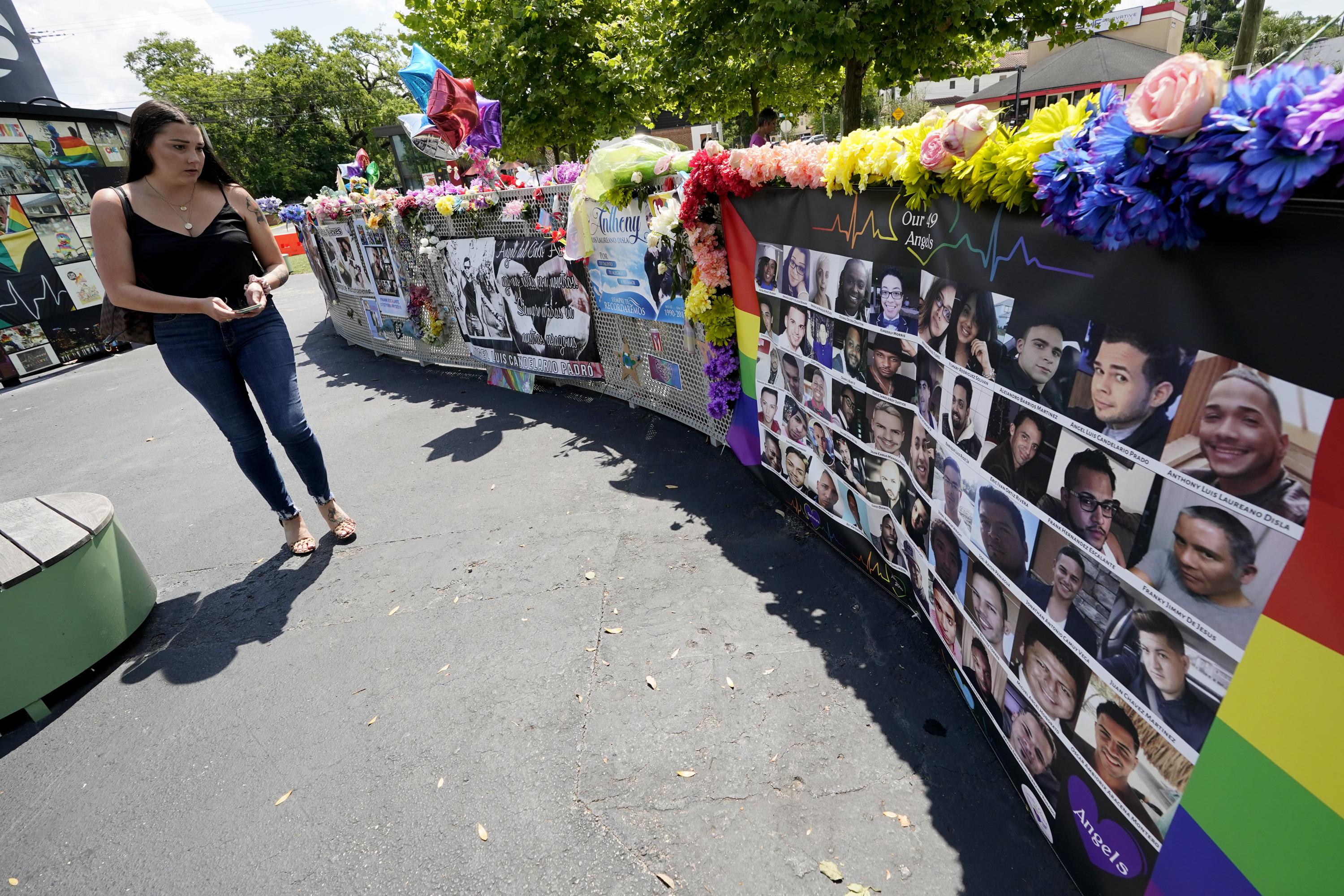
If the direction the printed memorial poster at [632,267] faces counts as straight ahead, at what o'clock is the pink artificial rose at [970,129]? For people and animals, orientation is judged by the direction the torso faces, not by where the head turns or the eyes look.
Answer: The pink artificial rose is roughly at 10 o'clock from the printed memorial poster.

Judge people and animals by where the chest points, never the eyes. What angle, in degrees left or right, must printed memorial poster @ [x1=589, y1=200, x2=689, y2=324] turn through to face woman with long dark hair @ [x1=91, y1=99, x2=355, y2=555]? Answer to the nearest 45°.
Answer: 0° — it already faces them

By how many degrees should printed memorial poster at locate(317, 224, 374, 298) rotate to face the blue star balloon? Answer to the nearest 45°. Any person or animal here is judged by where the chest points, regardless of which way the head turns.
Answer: approximately 90° to its left

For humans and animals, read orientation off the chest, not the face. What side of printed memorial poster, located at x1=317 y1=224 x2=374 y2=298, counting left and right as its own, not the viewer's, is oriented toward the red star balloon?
left

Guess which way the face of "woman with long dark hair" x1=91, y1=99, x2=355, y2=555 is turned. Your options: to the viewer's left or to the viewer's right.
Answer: to the viewer's right

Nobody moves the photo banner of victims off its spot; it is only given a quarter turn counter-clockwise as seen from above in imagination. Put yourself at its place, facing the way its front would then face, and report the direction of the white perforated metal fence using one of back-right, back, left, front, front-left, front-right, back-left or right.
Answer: back

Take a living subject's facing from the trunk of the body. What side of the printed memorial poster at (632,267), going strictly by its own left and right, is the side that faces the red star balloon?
right

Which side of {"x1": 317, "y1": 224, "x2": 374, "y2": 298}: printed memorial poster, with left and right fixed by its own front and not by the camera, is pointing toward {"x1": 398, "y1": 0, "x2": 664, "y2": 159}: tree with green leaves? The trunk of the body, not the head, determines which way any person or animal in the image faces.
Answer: back
